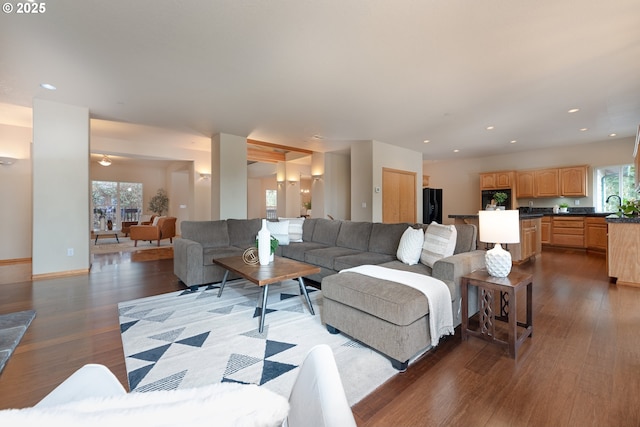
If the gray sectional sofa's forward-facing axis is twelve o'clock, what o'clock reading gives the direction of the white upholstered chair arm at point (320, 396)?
The white upholstered chair arm is roughly at 11 o'clock from the gray sectional sofa.

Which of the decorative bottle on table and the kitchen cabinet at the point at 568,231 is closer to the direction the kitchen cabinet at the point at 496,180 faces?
the decorative bottle on table

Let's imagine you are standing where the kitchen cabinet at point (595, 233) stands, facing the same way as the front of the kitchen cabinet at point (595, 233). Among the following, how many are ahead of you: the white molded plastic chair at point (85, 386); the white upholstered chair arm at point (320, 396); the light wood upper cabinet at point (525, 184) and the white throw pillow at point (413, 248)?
3

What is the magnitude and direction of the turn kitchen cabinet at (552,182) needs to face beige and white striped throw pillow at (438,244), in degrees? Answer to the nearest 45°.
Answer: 0° — it already faces it

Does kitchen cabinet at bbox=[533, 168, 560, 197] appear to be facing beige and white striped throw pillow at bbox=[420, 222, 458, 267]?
yes
